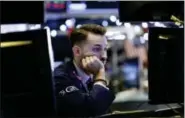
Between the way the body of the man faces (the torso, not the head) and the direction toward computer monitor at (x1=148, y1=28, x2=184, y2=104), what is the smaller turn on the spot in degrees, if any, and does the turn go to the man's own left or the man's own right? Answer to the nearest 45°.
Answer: approximately 45° to the man's own left

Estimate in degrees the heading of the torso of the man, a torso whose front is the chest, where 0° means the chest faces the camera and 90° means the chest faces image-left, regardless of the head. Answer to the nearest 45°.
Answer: approximately 315°
